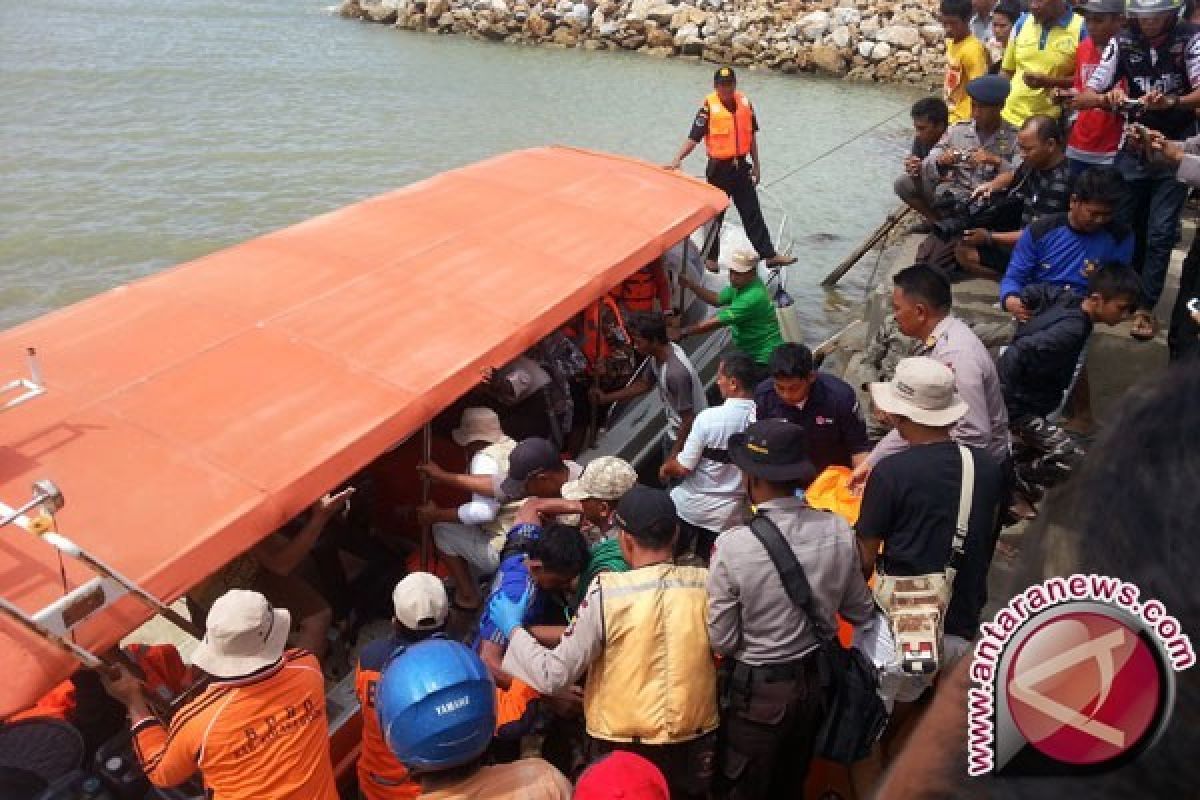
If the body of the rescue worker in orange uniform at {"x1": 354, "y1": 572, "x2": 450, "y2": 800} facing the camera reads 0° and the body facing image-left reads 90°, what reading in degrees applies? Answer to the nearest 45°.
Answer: approximately 180°

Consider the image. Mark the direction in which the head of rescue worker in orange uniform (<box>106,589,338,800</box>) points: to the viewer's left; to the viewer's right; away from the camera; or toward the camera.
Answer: away from the camera

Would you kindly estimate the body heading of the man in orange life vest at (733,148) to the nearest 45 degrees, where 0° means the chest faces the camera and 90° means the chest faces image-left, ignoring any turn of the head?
approximately 0°

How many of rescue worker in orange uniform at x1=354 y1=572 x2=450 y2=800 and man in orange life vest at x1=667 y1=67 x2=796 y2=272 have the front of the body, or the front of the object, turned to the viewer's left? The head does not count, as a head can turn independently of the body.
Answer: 0

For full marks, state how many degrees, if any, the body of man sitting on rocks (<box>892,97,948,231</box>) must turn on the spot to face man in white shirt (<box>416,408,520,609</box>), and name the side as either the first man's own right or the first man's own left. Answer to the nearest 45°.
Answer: approximately 45° to the first man's own left

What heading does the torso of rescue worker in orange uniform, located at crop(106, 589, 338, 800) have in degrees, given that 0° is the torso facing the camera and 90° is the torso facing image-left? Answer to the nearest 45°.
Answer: approximately 135°

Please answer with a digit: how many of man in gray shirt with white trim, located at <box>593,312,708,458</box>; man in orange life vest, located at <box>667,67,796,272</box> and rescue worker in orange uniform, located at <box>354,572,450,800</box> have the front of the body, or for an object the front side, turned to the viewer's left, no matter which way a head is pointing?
1

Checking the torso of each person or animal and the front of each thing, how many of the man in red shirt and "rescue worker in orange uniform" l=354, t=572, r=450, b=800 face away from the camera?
1

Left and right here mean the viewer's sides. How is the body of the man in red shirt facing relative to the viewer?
facing the viewer and to the left of the viewer

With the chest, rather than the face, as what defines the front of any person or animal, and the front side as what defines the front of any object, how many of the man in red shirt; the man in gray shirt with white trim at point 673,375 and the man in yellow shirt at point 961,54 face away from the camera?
0

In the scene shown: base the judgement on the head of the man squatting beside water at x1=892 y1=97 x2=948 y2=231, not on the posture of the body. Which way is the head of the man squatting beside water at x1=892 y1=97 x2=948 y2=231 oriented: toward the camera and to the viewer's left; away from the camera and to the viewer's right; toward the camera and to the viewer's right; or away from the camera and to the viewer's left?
toward the camera and to the viewer's left

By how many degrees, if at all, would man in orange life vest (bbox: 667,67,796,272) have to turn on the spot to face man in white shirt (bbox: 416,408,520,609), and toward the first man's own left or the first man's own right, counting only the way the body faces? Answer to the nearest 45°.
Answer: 0° — they already face them

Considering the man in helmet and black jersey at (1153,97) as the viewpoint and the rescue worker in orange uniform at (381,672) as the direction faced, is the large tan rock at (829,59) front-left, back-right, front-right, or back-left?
back-right

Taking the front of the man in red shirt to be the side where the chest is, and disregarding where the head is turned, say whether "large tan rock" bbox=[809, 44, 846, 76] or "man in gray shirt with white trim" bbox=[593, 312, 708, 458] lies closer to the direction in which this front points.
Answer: the man in gray shirt with white trim

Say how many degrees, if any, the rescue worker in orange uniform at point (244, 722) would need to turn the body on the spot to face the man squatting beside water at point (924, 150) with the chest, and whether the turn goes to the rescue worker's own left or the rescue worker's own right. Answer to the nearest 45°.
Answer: approximately 90° to the rescue worker's own right

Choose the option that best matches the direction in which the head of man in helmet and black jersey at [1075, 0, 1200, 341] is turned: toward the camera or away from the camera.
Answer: toward the camera

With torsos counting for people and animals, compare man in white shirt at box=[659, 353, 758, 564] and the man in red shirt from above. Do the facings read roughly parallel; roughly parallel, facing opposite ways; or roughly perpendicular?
roughly perpendicular

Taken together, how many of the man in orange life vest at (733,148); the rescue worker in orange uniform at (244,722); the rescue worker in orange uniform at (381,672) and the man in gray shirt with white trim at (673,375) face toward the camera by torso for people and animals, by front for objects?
1
